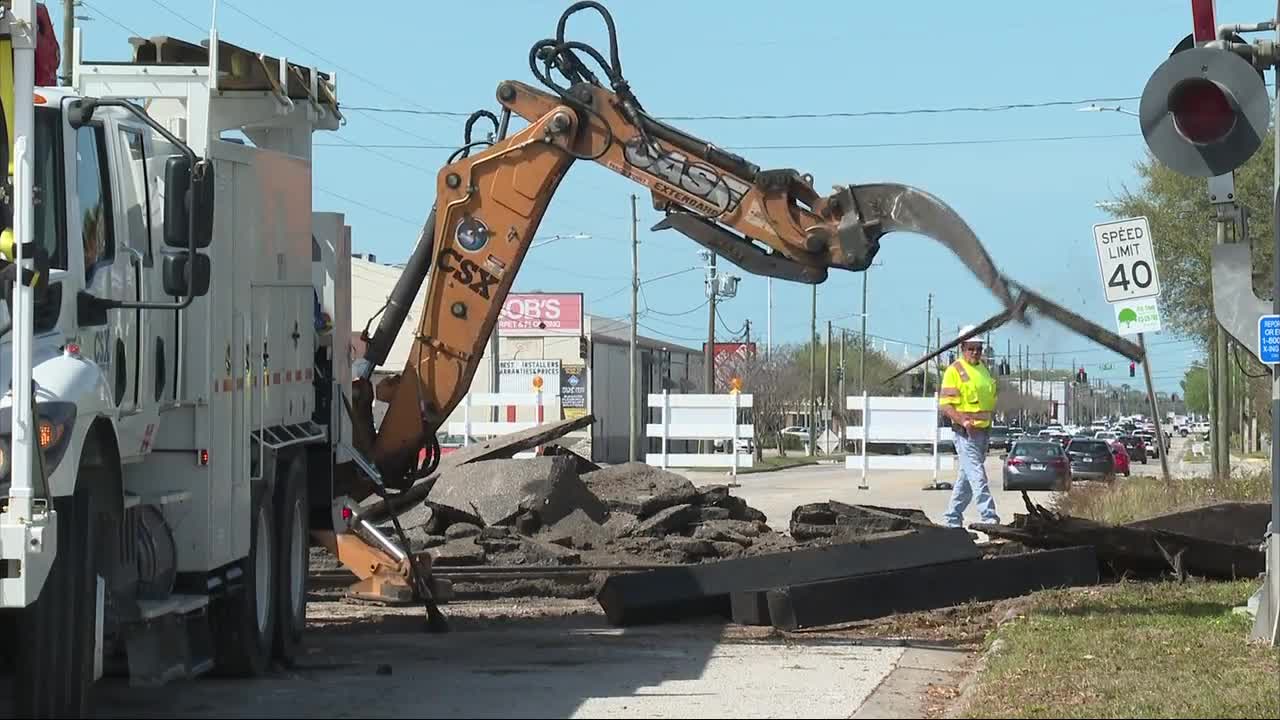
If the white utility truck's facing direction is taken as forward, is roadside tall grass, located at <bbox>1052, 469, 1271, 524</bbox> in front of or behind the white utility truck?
behind

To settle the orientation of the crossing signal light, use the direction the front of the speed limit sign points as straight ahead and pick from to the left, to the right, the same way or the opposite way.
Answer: the same way

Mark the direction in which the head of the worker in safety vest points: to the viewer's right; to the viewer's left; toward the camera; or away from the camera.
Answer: toward the camera

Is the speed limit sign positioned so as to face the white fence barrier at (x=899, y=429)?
no

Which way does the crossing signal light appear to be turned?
toward the camera

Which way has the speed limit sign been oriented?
toward the camera

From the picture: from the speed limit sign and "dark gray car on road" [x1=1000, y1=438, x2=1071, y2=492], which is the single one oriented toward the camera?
the speed limit sign

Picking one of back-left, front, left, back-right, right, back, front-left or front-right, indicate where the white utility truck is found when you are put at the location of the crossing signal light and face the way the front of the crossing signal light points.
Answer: front-right

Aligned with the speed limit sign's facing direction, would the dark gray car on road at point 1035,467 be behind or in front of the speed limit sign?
behind

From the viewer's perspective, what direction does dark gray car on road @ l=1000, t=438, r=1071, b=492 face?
away from the camera

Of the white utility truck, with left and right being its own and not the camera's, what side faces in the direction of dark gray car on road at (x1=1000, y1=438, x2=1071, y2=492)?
back

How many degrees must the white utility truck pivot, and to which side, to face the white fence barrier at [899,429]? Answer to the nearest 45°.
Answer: approximately 180°

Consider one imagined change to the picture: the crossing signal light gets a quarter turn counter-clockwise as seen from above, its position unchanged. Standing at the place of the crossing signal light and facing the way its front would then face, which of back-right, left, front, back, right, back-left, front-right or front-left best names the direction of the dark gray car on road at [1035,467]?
left

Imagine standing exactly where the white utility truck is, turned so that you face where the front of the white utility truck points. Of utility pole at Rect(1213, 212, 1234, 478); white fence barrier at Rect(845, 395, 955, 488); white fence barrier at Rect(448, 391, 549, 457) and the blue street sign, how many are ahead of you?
0
